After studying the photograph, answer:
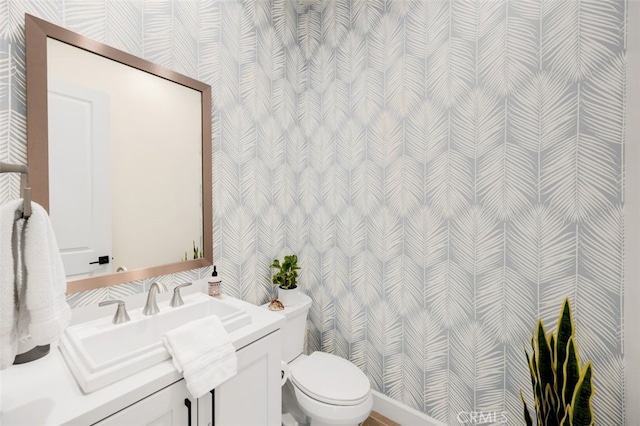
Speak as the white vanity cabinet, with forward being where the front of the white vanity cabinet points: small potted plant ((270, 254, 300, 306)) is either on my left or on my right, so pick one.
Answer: on my left

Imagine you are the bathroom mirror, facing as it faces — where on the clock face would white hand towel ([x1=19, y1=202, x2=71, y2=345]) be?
The white hand towel is roughly at 2 o'clock from the bathroom mirror.

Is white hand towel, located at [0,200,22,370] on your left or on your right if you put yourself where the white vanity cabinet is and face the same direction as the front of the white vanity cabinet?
on your right

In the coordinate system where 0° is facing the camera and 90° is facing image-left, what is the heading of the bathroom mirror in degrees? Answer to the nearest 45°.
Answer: approximately 315°

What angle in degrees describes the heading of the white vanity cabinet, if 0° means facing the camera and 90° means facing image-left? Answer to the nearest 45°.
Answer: approximately 315°

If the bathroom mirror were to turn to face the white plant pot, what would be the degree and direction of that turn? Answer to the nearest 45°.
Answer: approximately 45° to its left
